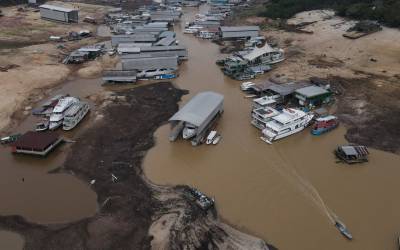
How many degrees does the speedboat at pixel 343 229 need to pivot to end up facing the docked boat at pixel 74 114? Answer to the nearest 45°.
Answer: approximately 135° to its right

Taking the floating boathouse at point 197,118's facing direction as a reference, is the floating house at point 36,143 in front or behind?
in front

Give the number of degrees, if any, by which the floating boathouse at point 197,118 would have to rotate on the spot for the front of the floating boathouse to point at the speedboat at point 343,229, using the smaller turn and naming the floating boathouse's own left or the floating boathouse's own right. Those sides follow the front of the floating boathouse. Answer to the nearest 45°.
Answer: approximately 90° to the floating boathouse's own left

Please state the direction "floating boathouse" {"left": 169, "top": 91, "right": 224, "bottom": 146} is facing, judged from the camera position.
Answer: facing the viewer and to the left of the viewer

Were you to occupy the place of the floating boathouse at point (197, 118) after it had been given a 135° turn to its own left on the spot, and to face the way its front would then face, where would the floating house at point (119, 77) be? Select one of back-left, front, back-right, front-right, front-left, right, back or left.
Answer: back-left

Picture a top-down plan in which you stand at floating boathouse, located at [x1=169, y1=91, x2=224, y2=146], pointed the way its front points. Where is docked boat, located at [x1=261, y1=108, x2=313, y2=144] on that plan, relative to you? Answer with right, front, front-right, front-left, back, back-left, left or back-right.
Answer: back-left

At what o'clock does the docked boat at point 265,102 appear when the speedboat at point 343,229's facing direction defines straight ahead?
The docked boat is roughly at 6 o'clock from the speedboat.

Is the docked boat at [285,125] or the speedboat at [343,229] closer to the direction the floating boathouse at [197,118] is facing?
the speedboat

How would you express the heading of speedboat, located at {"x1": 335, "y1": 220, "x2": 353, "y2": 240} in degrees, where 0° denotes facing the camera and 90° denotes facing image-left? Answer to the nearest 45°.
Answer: approximately 315°

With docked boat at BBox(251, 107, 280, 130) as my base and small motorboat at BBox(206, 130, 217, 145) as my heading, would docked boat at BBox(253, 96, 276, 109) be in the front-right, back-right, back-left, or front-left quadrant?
back-right

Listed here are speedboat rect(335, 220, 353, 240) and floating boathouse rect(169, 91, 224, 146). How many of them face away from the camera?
0

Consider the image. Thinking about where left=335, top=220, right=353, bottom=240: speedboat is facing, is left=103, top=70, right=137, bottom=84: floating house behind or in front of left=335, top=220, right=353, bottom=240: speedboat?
behind

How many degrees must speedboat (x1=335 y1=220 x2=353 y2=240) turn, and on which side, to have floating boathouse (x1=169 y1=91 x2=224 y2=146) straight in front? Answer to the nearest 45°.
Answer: approximately 135° to its right

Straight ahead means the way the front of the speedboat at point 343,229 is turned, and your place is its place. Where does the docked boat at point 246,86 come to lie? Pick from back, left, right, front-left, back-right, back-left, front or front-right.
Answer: back

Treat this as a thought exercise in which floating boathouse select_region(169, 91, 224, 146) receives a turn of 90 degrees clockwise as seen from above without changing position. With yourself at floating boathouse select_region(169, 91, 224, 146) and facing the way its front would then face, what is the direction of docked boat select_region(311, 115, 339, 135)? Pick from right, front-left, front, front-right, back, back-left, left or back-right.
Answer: back-right
